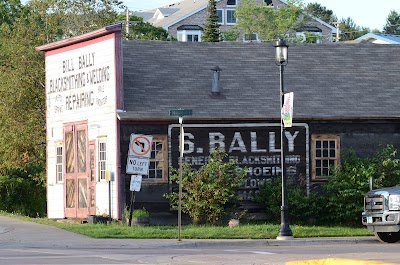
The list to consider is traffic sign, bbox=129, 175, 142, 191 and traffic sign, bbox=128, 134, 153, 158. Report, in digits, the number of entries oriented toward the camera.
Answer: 2

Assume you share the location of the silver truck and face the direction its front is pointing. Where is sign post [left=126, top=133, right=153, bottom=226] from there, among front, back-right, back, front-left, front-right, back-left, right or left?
front-right

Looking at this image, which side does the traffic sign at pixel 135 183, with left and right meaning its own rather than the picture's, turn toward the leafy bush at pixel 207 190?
left

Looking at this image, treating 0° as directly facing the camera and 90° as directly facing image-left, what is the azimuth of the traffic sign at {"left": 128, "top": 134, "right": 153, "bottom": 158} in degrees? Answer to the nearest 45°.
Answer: approximately 0°

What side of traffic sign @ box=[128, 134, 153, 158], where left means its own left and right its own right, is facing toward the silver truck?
left

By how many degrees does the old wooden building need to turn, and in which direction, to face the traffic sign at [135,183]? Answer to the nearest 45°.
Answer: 0° — it already faces it
